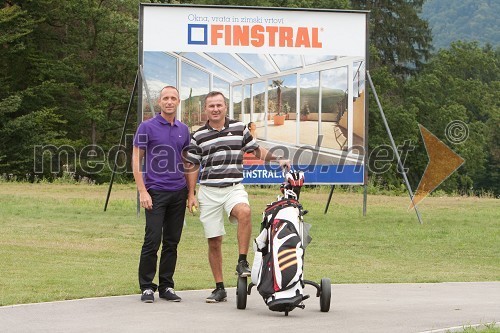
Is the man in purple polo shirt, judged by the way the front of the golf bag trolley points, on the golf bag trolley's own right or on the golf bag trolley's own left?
on the golf bag trolley's own right

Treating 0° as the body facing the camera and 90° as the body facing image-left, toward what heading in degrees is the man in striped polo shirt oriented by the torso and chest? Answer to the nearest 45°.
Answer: approximately 0°

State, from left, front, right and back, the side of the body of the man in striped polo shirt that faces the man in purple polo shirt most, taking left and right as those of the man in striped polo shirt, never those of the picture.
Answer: right

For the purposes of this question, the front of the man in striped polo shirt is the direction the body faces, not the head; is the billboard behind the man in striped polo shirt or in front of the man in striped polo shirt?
behind

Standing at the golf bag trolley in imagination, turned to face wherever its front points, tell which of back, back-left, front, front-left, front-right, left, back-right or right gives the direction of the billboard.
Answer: back

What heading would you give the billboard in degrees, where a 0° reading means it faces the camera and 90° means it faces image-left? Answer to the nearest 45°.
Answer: approximately 0°

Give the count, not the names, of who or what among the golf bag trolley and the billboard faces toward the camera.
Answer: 2

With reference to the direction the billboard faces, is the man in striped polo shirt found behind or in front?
in front

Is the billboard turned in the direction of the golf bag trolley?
yes
